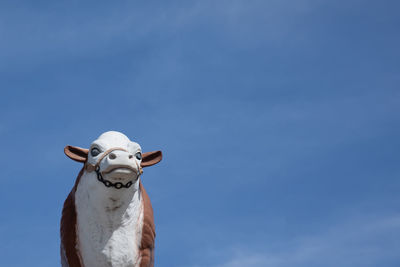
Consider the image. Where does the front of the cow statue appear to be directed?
toward the camera
